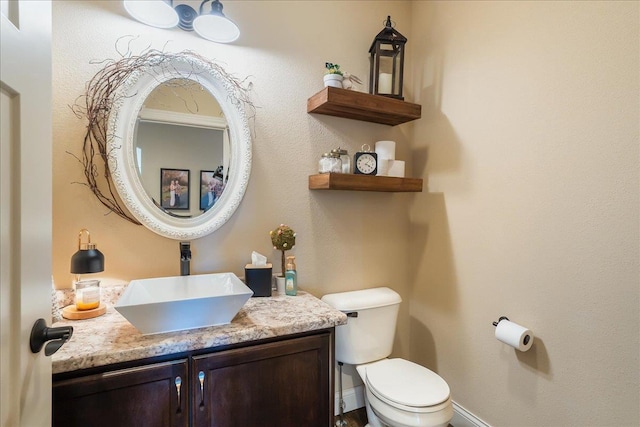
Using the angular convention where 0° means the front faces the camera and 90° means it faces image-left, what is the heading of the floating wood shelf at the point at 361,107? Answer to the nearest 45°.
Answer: approximately 315°

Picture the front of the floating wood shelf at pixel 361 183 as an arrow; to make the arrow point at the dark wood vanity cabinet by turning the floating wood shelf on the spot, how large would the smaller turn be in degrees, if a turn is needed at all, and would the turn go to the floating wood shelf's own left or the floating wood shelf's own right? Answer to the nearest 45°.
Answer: approximately 90° to the floating wood shelf's own right

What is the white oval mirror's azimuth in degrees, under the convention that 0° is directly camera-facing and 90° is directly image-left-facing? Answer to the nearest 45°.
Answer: approximately 0°

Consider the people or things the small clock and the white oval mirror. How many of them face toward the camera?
2

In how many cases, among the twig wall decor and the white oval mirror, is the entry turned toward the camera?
2

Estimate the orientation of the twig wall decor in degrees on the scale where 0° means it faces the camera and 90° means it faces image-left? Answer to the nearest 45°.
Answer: approximately 0°

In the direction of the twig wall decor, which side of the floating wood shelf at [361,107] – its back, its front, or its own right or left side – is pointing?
right

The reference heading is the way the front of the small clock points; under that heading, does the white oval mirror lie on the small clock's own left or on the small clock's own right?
on the small clock's own right
